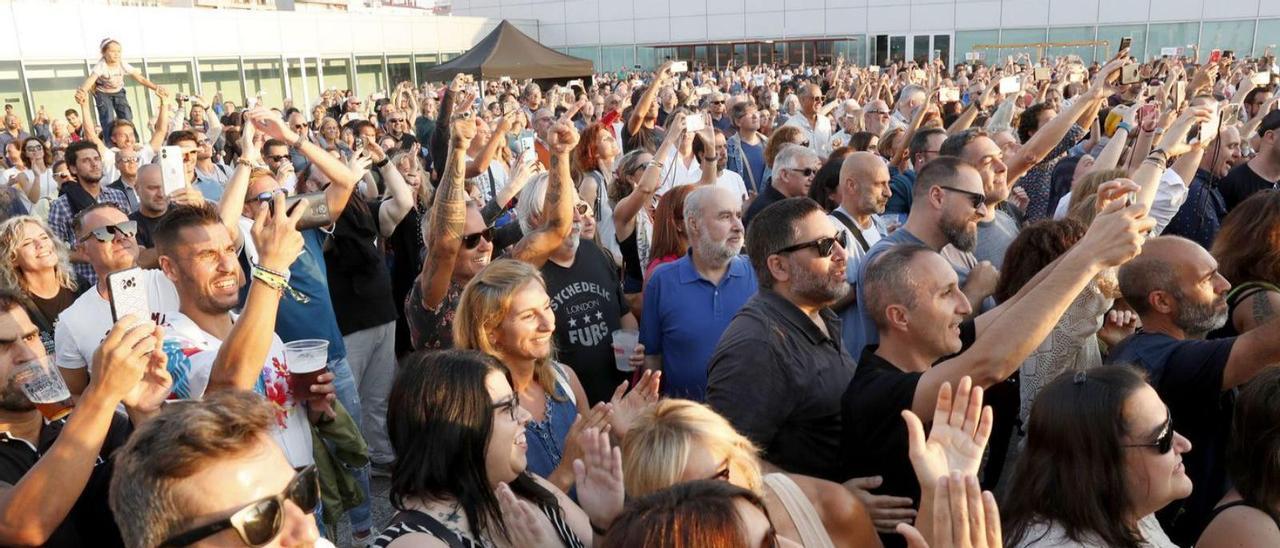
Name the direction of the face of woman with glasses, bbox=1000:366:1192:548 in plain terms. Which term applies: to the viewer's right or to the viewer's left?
to the viewer's right

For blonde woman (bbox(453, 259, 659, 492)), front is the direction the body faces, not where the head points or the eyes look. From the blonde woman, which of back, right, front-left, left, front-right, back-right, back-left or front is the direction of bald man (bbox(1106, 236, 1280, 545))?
front-left

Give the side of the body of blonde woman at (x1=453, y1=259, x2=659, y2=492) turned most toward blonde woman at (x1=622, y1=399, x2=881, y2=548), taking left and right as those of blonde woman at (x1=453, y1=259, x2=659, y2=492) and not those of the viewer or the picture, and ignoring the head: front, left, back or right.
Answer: front

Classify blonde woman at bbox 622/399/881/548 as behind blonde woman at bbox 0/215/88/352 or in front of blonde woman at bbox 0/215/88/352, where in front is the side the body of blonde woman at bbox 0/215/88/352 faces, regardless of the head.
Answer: in front

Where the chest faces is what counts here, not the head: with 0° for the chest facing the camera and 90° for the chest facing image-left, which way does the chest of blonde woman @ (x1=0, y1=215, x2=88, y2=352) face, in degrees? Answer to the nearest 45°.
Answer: approximately 315°

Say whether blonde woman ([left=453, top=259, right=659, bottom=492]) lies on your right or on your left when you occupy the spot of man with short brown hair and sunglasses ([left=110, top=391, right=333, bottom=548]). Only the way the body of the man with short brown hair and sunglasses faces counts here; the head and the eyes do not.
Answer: on your left

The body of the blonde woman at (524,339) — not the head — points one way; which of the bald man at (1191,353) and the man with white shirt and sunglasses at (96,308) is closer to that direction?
the bald man

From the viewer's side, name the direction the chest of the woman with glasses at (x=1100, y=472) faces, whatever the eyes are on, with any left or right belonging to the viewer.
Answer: facing to the right of the viewer

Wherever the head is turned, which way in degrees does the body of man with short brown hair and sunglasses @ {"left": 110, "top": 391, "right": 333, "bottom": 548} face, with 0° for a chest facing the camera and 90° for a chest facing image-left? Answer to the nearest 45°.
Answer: approximately 315°

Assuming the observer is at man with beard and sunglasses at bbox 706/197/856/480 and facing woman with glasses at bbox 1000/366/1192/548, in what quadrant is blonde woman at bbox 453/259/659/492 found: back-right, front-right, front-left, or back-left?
back-right

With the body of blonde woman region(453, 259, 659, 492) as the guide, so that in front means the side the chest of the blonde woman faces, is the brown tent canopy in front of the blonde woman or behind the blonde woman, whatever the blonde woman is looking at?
behind

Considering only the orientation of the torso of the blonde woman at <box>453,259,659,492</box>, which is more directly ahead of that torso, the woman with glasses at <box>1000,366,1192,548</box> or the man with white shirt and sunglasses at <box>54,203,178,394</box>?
the woman with glasses
